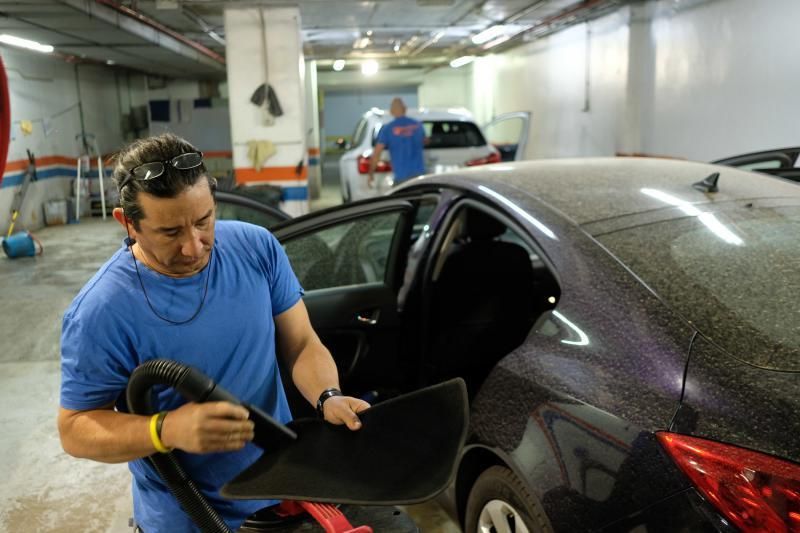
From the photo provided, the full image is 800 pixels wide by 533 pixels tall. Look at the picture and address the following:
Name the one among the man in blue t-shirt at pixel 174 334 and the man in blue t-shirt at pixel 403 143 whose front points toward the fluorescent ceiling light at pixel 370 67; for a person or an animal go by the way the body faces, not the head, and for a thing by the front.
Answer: the man in blue t-shirt at pixel 403 143

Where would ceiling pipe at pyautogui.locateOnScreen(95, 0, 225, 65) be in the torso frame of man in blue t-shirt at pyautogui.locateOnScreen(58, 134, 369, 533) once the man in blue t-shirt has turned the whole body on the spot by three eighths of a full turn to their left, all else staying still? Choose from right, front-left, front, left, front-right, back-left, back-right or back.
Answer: front

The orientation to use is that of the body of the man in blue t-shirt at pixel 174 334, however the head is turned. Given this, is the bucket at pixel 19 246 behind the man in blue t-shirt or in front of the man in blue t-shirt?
behind

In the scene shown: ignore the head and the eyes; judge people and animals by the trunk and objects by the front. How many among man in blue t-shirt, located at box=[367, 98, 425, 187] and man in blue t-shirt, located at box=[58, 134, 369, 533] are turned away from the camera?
1

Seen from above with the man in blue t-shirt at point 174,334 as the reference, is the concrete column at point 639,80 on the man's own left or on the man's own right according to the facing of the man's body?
on the man's own left

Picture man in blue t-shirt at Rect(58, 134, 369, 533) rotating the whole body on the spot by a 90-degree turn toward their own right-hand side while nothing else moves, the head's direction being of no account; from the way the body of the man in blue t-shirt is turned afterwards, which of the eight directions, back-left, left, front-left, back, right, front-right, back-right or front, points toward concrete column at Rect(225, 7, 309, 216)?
back-right

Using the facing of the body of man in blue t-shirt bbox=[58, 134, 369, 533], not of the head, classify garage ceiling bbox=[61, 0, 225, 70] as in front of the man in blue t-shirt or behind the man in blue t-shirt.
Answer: behind

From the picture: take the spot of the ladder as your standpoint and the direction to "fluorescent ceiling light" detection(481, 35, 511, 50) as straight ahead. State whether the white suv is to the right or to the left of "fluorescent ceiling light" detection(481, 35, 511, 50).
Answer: right

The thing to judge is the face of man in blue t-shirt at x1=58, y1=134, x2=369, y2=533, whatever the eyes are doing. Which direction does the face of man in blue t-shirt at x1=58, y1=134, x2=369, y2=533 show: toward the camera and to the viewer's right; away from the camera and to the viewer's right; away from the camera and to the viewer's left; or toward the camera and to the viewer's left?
toward the camera and to the viewer's right

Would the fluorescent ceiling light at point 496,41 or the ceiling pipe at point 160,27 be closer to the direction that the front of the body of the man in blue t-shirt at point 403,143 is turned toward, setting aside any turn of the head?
the fluorescent ceiling light

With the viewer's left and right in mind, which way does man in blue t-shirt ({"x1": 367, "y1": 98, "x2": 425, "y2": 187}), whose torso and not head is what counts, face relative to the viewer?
facing away from the viewer

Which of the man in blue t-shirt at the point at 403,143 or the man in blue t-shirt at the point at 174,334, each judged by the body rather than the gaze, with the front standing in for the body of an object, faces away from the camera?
the man in blue t-shirt at the point at 403,143

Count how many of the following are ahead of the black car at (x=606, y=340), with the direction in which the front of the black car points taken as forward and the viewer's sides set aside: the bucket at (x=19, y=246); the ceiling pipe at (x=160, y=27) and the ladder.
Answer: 3
